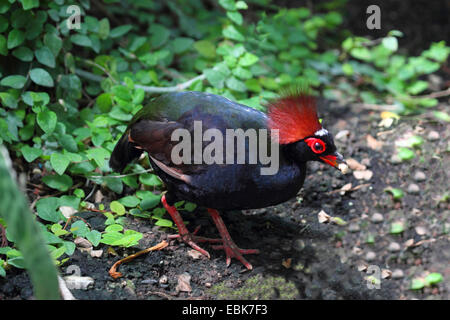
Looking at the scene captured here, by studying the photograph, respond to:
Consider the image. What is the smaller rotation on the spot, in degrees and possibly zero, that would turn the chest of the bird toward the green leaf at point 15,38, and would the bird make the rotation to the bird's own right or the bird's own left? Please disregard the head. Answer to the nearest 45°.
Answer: approximately 135° to the bird's own left

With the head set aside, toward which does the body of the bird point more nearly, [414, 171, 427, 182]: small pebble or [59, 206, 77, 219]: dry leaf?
the small pebble

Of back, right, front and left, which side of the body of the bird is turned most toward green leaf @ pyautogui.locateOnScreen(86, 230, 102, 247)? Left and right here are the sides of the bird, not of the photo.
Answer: back

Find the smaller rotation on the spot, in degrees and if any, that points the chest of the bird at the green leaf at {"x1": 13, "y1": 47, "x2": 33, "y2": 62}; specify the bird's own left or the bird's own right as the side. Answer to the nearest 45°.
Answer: approximately 135° to the bird's own left

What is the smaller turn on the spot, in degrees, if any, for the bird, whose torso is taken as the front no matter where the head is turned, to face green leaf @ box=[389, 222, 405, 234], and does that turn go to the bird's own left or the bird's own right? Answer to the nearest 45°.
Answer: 0° — it already faces it

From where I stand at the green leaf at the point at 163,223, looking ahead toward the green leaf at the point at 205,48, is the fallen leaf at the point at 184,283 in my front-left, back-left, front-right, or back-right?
back-right

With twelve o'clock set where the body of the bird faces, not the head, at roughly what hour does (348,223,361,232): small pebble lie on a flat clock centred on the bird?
The small pebble is roughly at 11 o'clock from the bird.

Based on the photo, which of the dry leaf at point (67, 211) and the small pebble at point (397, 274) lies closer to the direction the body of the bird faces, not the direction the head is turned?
the small pebble

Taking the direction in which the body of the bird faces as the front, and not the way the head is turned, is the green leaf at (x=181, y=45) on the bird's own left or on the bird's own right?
on the bird's own left

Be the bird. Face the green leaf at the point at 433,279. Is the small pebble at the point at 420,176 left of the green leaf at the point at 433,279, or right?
left

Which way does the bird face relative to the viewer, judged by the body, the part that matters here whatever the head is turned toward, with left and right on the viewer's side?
facing to the right of the viewer
